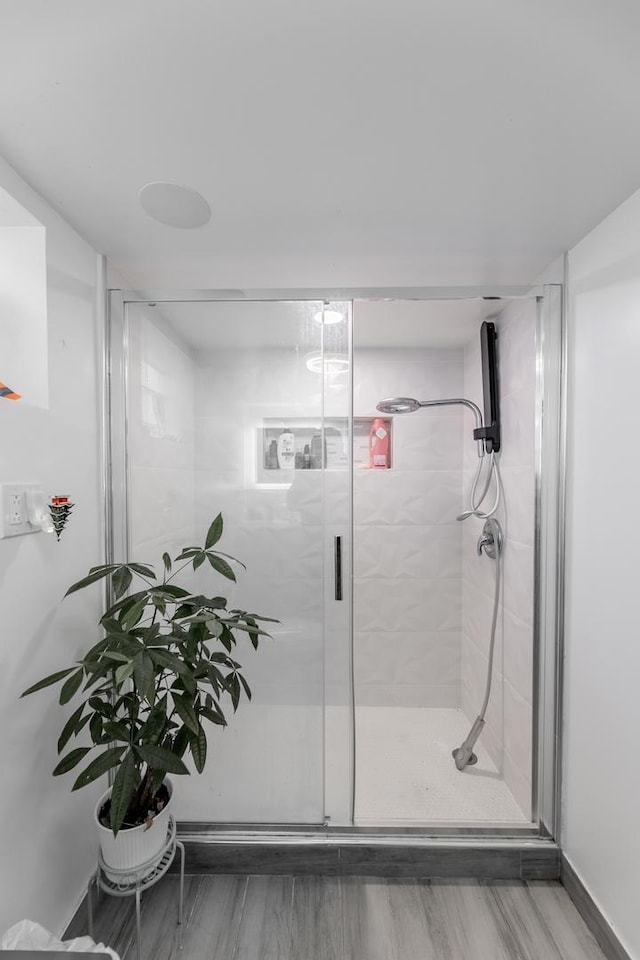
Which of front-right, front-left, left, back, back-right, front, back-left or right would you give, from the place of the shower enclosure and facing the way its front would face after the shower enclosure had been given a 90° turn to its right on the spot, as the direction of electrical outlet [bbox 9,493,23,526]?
front-left

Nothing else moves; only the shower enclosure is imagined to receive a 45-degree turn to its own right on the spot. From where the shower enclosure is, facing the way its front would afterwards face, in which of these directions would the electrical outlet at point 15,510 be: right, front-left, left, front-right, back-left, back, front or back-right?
front

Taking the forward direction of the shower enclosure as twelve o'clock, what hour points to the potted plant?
The potted plant is roughly at 1 o'clock from the shower enclosure.

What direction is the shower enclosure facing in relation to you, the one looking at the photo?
facing the viewer
